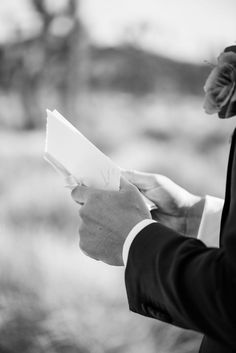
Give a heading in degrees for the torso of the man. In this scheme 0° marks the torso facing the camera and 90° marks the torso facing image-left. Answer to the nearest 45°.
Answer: approximately 90°

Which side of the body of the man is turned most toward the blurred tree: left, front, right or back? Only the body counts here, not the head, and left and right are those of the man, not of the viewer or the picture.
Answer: right
